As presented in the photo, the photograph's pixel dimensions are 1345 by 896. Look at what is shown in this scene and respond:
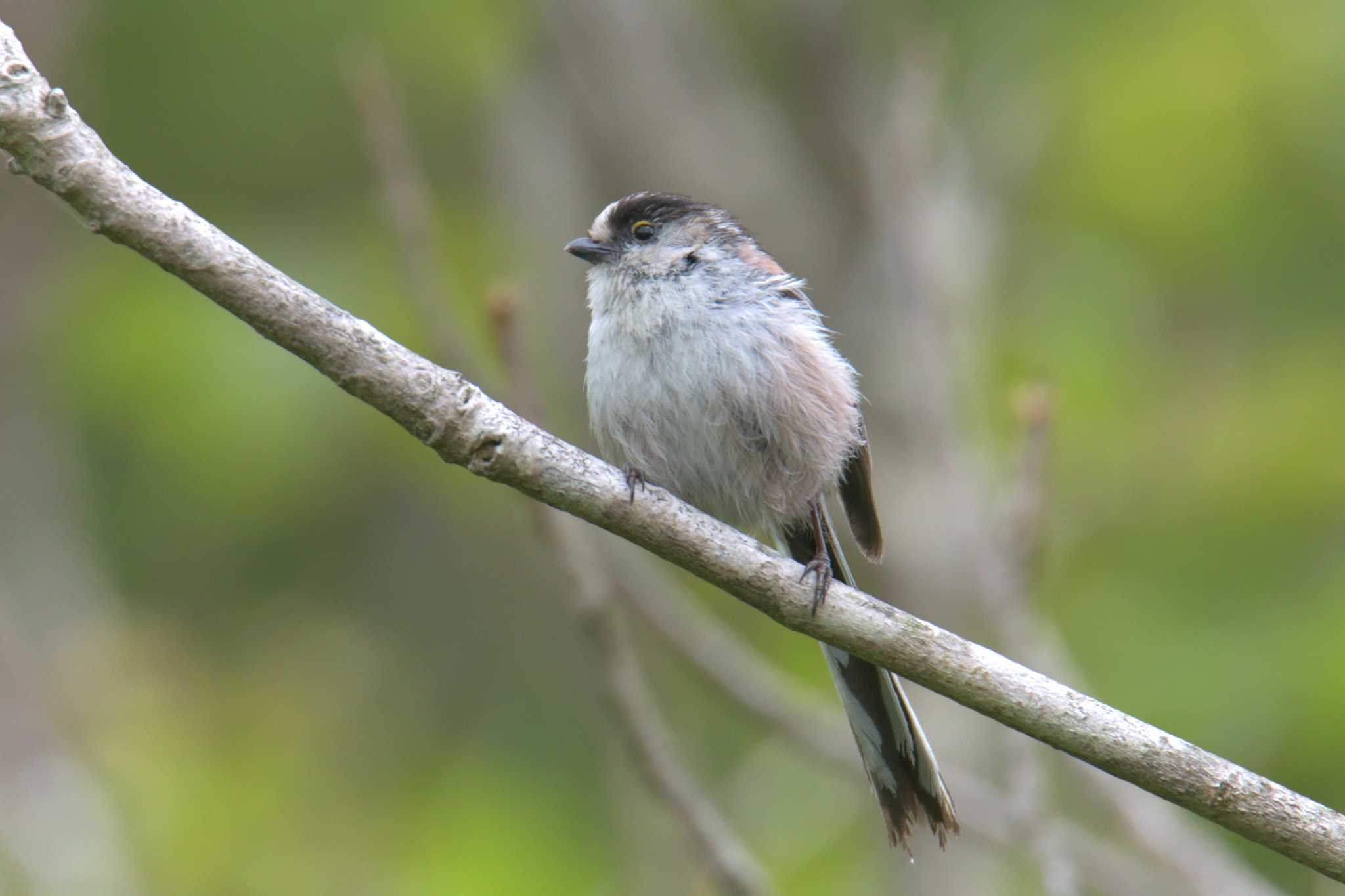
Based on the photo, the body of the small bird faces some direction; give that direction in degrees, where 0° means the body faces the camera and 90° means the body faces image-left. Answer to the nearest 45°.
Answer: approximately 45°

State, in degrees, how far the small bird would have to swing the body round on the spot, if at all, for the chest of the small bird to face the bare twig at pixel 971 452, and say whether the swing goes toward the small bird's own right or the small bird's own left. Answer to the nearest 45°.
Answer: approximately 180°

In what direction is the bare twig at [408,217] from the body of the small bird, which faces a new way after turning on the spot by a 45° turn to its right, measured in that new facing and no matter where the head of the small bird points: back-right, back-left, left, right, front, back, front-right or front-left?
front-right
